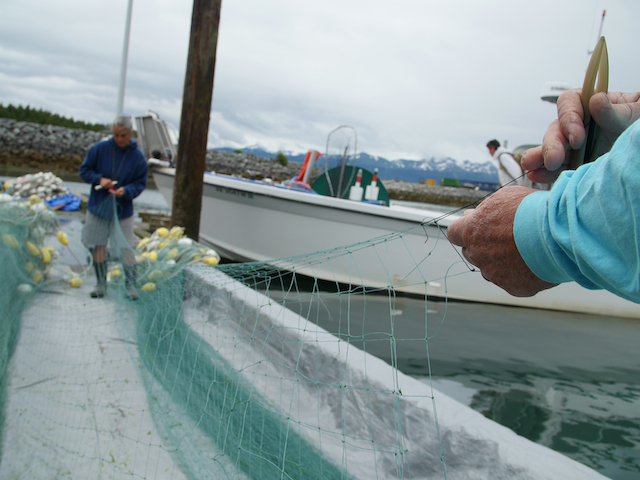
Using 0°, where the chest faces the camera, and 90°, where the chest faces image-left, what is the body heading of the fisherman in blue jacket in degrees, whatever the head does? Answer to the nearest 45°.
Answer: approximately 0°
